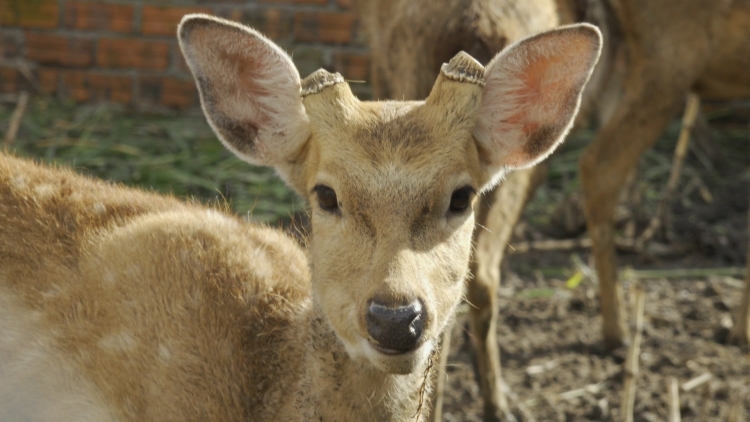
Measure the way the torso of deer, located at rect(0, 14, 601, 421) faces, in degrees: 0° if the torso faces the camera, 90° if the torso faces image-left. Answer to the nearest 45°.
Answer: approximately 315°

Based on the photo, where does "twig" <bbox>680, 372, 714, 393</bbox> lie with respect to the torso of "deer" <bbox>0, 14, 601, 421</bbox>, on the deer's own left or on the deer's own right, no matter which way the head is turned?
on the deer's own left

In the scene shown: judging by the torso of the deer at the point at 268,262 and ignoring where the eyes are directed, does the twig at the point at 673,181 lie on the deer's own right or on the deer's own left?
on the deer's own left
